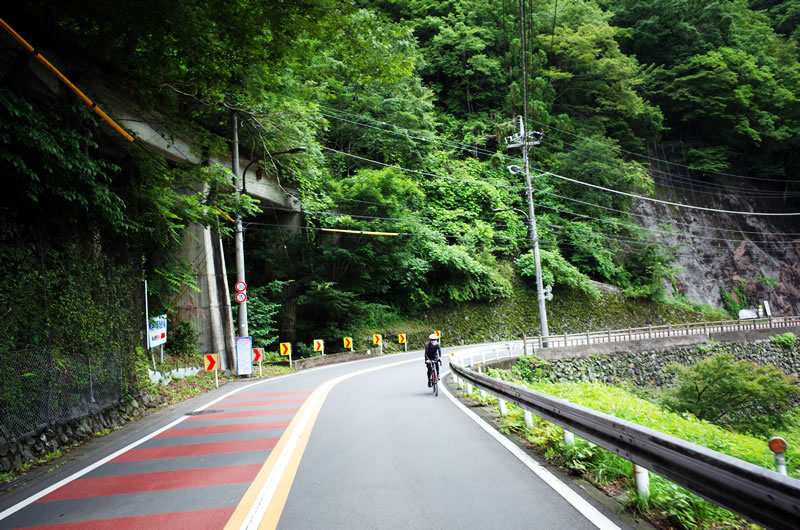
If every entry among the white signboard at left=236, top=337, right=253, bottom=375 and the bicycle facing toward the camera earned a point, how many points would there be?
2

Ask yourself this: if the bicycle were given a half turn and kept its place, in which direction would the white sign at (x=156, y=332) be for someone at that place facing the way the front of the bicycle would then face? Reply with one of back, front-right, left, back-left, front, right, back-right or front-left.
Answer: left

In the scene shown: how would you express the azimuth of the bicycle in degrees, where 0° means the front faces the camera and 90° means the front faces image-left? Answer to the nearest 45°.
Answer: approximately 0°

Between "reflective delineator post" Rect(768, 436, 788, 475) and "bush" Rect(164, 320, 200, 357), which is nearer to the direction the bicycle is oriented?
the reflective delineator post

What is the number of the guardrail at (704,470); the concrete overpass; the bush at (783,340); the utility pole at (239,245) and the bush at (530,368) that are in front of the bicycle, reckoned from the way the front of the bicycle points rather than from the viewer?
1

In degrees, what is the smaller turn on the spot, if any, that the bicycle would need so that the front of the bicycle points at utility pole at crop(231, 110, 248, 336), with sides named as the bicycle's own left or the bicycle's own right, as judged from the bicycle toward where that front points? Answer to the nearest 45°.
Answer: approximately 135° to the bicycle's own right

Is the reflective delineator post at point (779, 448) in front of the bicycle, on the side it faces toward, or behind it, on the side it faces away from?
in front

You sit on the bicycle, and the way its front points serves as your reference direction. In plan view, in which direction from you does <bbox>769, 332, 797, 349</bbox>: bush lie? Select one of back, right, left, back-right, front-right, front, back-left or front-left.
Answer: back-left

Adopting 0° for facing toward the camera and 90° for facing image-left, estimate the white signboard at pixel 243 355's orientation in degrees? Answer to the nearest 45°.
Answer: approximately 0°
